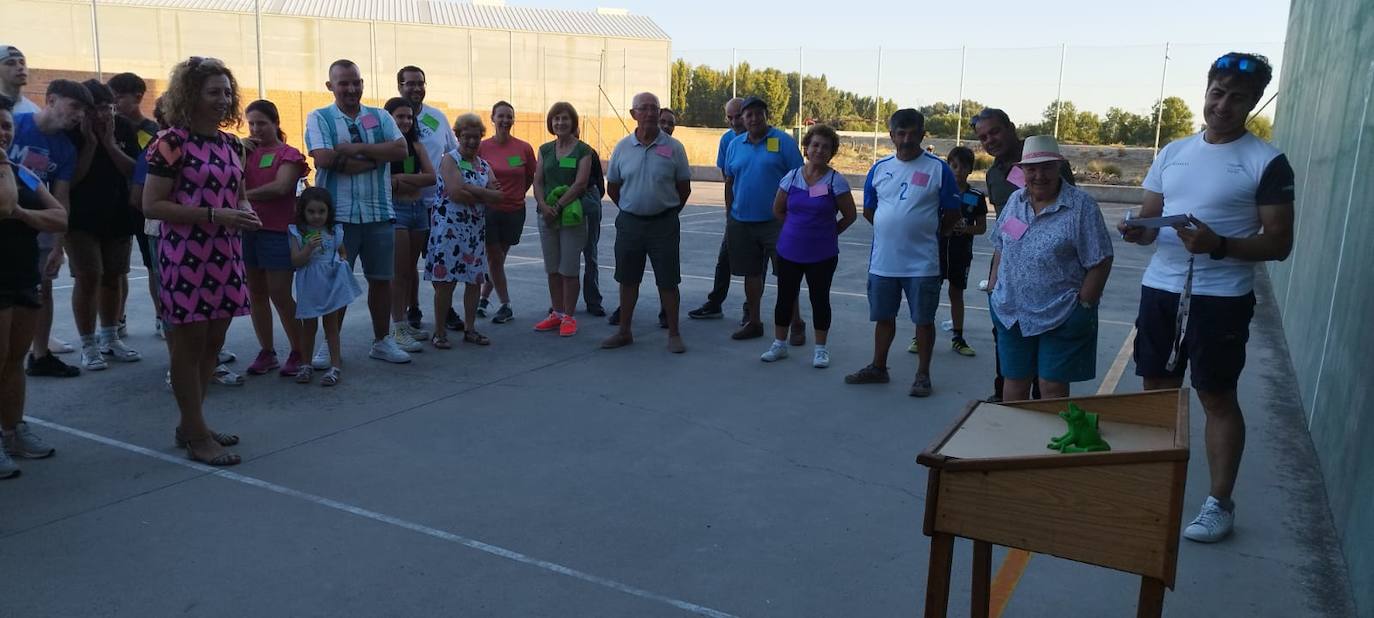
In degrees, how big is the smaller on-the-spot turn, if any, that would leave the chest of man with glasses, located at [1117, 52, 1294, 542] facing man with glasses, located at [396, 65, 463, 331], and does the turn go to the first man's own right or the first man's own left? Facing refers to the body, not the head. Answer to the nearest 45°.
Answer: approximately 45° to the first man's own right

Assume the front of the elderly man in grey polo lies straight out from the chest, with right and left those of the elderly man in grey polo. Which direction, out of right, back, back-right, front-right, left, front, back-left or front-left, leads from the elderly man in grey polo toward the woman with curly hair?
front-right

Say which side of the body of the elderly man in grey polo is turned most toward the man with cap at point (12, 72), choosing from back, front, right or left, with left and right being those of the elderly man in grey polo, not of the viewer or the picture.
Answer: right

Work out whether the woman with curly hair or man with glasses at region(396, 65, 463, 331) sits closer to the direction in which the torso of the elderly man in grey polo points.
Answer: the woman with curly hair

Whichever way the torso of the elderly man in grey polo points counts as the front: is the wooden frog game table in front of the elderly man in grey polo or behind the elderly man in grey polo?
in front

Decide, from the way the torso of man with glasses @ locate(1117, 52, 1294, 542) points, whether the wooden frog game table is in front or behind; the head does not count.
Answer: in front

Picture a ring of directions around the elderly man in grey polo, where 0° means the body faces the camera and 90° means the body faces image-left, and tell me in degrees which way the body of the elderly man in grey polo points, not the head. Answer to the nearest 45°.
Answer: approximately 0°

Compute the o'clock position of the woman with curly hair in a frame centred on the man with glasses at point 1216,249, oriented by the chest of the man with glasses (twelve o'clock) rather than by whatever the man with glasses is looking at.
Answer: The woman with curly hair is roughly at 1 o'clock from the man with glasses.

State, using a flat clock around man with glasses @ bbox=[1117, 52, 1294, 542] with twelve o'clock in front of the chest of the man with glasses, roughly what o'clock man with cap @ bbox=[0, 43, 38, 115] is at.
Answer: The man with cap is roughly at 1 o'clock from the man with glasses.

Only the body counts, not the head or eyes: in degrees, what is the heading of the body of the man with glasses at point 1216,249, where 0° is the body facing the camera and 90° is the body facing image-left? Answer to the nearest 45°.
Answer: approximately 45°

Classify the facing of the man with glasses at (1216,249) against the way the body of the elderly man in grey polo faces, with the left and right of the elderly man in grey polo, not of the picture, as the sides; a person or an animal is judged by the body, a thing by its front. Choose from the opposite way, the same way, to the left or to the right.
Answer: to the right
